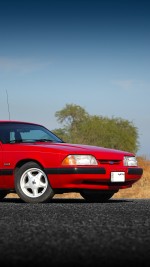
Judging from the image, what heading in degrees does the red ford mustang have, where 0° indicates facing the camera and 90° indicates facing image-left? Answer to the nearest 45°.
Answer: approximately 315°
